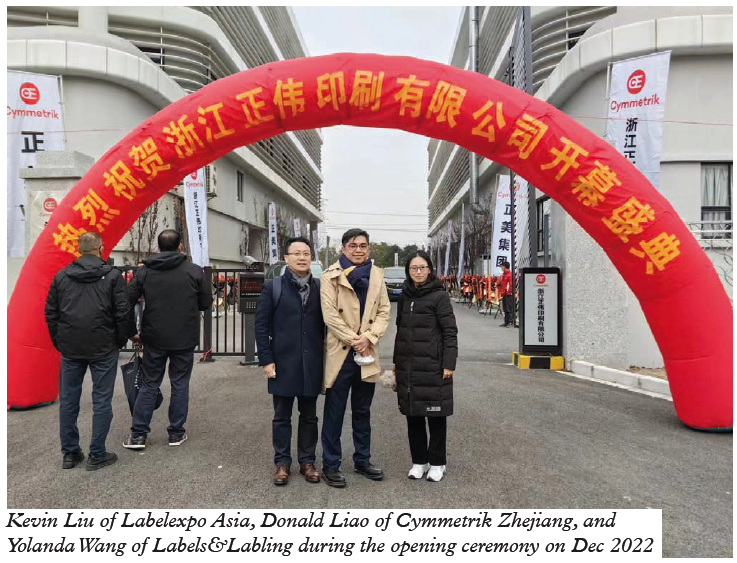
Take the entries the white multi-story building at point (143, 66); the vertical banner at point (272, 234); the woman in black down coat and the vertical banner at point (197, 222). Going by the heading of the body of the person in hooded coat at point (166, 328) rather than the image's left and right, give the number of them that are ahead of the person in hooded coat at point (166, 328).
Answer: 3

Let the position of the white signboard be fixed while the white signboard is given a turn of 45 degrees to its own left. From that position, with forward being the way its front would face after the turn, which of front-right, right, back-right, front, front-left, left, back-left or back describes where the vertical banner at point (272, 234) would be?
back

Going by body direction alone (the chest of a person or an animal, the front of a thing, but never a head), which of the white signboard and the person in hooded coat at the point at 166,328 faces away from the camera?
the person in hooded coat

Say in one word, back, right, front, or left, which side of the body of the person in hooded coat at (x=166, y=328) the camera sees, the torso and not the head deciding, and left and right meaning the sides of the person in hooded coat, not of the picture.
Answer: back

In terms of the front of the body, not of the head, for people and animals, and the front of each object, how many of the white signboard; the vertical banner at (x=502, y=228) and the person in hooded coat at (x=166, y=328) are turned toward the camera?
2

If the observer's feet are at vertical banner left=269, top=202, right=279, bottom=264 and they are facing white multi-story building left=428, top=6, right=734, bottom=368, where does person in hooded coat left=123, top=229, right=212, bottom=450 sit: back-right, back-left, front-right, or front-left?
front-right

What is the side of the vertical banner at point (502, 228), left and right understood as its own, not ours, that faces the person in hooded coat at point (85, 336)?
front

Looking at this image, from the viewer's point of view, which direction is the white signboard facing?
toward the camera

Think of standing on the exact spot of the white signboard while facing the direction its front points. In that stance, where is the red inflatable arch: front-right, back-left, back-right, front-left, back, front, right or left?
front

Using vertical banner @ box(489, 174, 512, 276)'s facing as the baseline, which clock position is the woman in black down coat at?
The woman in black down coat is roughly at 12 o'clock from the vertical banner.

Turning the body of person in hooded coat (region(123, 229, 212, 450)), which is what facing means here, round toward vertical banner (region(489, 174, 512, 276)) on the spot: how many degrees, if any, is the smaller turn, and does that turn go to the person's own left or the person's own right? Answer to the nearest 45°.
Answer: approximately 45° to the person's own right

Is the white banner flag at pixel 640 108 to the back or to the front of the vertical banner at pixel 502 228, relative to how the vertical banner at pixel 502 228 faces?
to the front

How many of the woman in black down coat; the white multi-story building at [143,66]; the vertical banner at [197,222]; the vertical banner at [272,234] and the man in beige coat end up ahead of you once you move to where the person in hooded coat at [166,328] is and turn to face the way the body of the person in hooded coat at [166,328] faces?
3

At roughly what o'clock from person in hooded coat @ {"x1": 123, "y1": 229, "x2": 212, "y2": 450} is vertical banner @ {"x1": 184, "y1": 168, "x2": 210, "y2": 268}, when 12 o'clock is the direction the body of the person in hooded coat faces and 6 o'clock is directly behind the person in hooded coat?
The vertical banner is roughly at 12 o'clock from the person in hooded coat.

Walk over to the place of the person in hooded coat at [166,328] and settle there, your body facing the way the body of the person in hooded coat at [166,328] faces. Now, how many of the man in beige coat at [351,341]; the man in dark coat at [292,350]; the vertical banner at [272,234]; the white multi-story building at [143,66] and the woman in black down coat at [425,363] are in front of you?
2

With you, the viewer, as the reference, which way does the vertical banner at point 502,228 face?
facing the viewer

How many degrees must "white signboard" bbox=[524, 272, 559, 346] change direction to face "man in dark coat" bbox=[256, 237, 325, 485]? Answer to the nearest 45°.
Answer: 0° — it already faces them

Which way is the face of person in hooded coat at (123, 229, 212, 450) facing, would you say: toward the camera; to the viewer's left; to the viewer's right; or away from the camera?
away from the camera
